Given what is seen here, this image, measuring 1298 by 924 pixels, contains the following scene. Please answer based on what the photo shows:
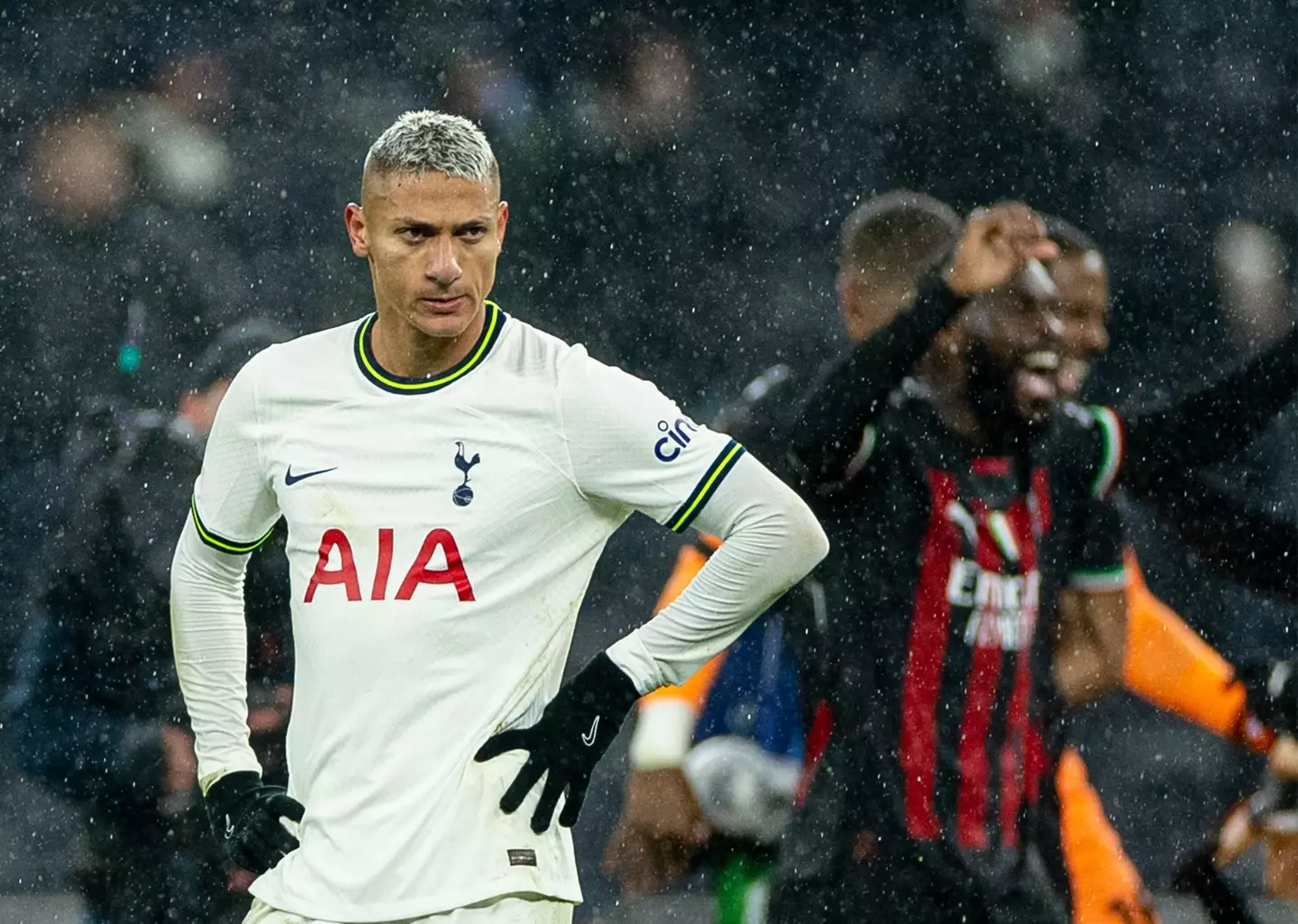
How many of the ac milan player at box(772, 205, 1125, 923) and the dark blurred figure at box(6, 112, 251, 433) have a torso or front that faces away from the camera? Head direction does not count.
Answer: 0

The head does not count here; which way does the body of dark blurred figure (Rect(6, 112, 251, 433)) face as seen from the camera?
toward the camera

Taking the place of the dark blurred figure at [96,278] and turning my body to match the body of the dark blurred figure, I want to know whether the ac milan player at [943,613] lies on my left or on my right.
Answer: on my left

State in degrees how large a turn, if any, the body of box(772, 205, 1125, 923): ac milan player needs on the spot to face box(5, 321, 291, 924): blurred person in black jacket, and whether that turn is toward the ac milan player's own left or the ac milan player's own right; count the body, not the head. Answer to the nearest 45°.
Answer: approximately 135° to the ac milan player's own right

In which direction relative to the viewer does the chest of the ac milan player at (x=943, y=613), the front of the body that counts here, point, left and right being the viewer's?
facing the viewer and to the right of the viewer

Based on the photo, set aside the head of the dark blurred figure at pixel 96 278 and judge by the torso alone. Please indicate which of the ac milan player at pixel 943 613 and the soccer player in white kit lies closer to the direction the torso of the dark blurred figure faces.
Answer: the soccer player in white kit

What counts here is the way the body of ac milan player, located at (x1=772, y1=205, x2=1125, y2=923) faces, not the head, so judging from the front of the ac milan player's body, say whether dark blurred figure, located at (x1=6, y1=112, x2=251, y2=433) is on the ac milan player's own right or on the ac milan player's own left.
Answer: on the ac milan player's own right

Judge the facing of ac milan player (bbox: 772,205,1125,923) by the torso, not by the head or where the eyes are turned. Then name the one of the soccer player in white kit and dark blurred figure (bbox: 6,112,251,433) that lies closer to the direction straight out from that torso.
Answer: the soccer player in white kit

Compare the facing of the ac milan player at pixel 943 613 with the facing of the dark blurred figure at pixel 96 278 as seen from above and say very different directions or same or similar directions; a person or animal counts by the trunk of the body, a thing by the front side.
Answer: same or similar directions
